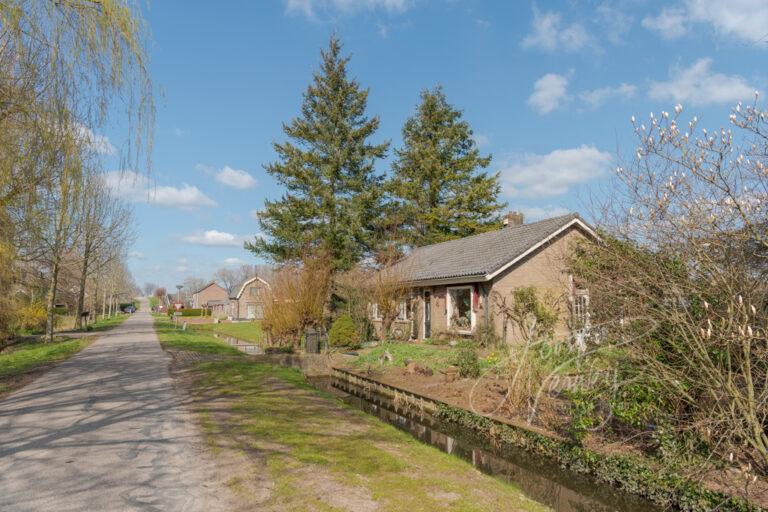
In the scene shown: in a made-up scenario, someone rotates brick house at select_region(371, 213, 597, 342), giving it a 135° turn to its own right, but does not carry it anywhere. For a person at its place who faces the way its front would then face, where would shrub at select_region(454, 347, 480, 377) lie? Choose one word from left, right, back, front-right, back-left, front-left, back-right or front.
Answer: back

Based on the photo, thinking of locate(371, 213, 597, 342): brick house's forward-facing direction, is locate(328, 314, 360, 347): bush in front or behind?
in front

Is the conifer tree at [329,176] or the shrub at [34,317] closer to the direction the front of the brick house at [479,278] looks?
the shrub

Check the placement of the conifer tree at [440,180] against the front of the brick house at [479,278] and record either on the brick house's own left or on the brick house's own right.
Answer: on the brick house's own right

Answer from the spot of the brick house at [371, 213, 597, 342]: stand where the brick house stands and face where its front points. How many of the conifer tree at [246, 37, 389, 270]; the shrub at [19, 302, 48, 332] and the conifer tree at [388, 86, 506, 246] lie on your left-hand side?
0

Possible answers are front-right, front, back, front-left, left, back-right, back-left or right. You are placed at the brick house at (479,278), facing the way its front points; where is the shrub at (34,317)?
front-right

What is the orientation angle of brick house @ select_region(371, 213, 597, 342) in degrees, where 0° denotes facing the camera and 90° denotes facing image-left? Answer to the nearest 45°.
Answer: approximately 45°

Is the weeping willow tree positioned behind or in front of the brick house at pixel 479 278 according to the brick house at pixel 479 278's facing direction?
in front

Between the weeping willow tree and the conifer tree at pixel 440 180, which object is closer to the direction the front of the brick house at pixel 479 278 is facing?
the weeping willow tree

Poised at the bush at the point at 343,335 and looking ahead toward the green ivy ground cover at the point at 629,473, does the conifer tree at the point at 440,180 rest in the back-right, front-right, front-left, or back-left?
back-left

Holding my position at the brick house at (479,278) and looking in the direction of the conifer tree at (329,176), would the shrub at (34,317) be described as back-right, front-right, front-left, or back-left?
front-left

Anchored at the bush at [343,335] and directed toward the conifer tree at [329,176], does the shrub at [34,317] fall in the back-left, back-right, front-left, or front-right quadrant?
front-left

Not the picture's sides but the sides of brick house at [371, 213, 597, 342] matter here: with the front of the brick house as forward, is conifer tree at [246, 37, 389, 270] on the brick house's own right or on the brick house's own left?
on the brick house's own right

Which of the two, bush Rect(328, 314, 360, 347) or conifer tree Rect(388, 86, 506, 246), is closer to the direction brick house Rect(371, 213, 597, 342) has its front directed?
the bush
